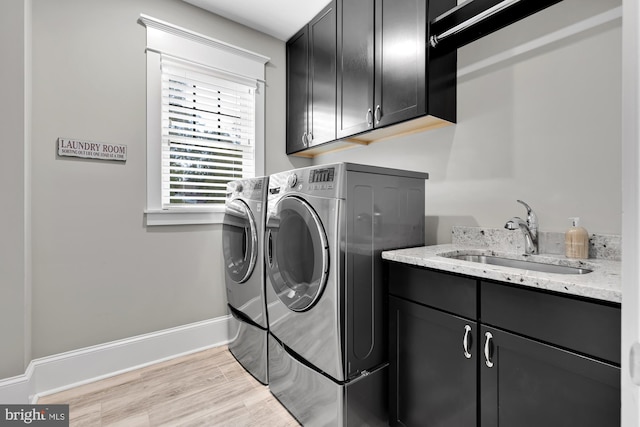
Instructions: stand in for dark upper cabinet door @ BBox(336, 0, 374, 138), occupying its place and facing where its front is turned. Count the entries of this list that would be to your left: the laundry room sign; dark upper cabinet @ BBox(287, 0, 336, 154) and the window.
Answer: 0

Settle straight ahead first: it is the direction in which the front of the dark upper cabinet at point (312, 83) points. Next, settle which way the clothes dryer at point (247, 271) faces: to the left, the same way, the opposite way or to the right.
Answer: the same way

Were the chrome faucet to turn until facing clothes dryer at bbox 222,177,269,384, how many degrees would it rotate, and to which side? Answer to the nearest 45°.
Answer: approximately 45° to its right

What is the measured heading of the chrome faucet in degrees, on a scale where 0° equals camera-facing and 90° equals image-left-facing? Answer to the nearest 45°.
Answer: approximately 45°

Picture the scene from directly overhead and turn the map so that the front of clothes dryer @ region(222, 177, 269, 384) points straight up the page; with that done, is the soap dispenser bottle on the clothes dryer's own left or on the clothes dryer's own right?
on the clothes dryer's own left

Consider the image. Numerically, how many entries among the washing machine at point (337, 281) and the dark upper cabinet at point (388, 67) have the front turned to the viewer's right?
0

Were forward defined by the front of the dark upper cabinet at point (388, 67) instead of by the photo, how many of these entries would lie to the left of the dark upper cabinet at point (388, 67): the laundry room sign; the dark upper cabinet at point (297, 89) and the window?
0

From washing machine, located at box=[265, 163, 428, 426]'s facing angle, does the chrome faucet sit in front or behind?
behind

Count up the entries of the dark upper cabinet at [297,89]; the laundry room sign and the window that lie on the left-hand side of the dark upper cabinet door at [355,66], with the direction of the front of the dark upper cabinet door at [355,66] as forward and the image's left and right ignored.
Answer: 0

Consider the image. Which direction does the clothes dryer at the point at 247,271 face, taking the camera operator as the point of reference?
facing the viewer and to the left of the viewer

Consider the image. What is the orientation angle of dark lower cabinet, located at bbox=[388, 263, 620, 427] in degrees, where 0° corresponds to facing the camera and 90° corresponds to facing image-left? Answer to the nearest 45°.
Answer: approximately 45°

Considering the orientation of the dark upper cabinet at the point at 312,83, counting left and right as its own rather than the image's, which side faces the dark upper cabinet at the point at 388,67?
left

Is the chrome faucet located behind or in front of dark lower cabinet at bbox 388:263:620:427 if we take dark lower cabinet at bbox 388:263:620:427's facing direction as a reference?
behind
